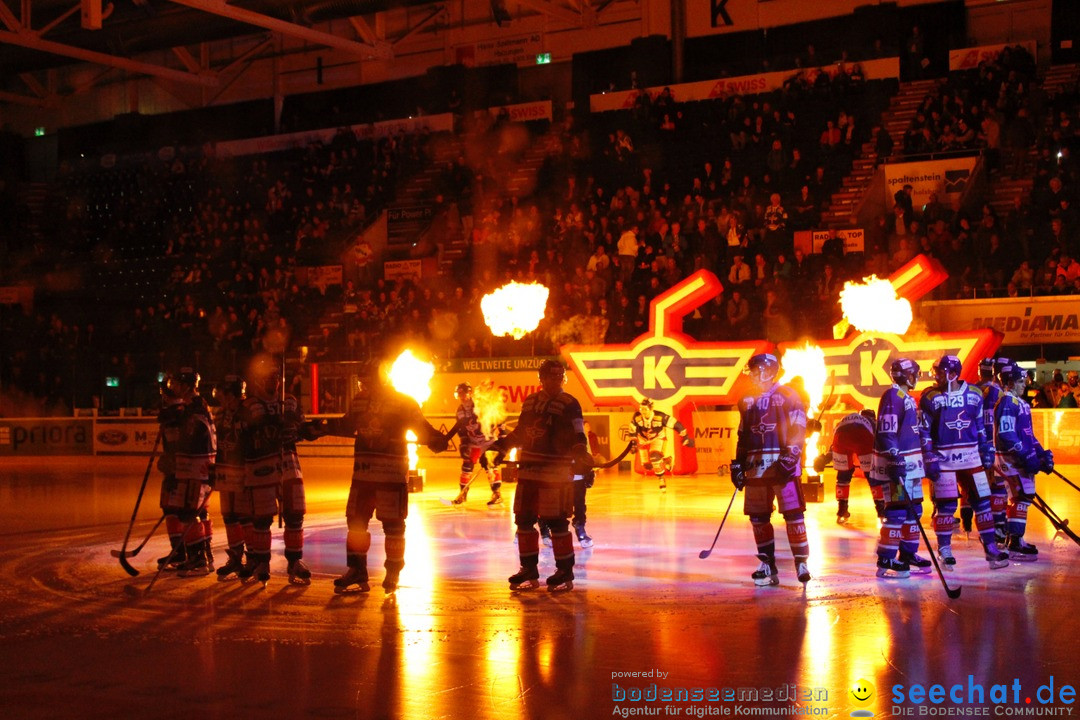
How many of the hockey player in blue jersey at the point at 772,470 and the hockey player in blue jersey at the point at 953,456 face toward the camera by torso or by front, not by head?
2

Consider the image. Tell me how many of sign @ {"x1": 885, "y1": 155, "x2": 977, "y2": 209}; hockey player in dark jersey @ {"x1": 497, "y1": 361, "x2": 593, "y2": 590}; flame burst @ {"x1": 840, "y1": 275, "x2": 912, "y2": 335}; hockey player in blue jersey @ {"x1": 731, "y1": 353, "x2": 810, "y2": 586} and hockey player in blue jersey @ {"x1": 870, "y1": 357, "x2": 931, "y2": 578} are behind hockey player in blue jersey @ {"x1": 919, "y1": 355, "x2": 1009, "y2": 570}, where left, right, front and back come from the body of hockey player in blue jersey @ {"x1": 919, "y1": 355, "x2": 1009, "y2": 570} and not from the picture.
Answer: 2

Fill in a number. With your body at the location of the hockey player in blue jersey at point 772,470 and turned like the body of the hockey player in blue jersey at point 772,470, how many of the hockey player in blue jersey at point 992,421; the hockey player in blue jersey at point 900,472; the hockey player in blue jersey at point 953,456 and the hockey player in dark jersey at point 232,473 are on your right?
1

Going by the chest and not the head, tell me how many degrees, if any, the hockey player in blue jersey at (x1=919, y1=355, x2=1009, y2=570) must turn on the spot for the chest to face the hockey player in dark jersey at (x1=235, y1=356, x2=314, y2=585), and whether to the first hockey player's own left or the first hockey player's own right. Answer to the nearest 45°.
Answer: approximately 45° to the first hockey player's own right

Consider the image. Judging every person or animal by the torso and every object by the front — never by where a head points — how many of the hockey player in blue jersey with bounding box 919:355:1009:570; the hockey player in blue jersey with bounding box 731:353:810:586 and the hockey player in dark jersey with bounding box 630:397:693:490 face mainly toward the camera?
3

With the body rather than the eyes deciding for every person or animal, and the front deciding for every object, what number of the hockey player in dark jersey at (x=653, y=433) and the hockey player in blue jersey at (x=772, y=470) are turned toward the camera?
2

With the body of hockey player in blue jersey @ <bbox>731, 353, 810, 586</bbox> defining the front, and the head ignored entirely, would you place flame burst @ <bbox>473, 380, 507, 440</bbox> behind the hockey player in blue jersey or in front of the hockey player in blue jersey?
behind

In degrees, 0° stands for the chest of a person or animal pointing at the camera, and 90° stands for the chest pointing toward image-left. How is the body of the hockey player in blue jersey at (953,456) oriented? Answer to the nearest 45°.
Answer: approximately 0°

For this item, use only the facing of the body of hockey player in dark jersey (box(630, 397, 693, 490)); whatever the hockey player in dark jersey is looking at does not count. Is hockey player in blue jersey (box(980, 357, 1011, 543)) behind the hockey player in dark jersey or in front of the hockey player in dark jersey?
in front

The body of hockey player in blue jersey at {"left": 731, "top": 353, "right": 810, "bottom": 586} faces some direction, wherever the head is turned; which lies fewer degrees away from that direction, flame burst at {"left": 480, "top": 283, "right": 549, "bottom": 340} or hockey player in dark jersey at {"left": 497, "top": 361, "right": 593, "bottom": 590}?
the hockey player in dark jersey

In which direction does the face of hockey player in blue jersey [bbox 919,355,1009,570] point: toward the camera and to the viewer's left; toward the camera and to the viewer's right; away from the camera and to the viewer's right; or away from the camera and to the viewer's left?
toward the camera and to the viewer's left

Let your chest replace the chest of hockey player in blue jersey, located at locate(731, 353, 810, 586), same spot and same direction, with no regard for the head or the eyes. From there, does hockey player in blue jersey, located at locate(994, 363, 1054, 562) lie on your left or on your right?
on your left

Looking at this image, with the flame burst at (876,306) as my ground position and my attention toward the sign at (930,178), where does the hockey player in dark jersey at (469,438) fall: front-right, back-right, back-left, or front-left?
back-left

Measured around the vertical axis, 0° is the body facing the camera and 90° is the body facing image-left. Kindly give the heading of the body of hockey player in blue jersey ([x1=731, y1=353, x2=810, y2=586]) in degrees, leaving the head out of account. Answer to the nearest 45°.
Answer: approximately 0°
